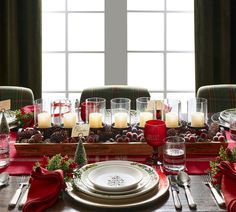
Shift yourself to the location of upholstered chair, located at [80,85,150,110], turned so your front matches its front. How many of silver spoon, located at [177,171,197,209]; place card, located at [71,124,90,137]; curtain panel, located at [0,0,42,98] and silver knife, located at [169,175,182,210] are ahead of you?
3

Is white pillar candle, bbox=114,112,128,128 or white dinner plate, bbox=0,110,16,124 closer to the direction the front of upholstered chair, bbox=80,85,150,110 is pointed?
the white pillar candle

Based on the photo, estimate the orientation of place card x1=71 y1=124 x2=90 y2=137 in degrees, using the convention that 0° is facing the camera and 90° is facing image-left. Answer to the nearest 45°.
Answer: approximately 0°

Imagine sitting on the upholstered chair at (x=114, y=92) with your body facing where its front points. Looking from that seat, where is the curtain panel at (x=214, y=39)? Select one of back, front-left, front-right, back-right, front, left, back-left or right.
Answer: back-left

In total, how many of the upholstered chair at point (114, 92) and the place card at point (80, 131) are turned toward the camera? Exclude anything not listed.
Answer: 2
